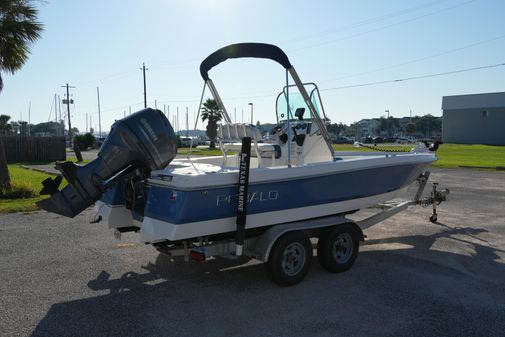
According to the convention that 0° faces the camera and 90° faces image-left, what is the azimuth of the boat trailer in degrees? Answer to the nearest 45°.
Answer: approximately 225°

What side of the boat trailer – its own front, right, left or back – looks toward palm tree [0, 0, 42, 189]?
left

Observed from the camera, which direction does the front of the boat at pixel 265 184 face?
facing away from the viewer and to the right of the viewer

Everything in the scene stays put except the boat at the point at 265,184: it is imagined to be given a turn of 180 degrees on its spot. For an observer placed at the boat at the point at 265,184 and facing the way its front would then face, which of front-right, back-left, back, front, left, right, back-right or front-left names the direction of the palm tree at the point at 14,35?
right
